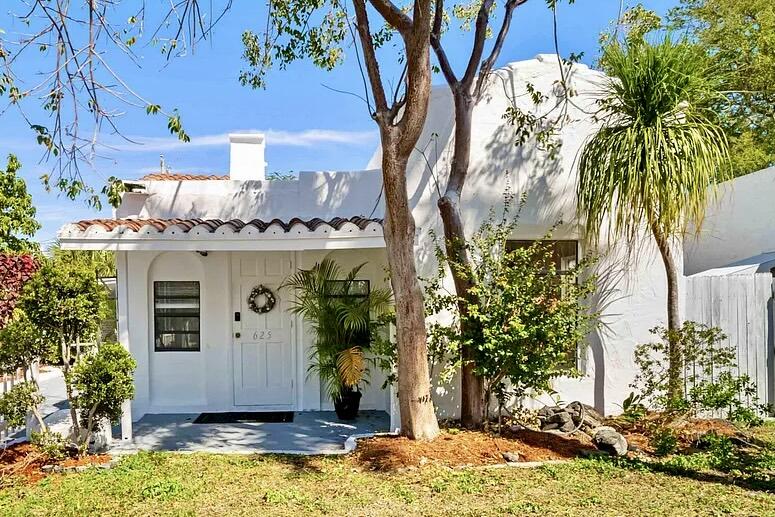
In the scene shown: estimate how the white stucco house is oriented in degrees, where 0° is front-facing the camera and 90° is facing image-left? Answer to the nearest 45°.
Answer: approximately 0°

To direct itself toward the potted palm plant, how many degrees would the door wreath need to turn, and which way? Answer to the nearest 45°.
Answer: approximately 45° to its left

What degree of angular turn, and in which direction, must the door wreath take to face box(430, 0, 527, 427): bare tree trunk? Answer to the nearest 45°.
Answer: approximately 45° to its left

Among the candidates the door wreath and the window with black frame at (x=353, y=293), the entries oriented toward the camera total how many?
2

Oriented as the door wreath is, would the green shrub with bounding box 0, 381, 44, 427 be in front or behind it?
in front
